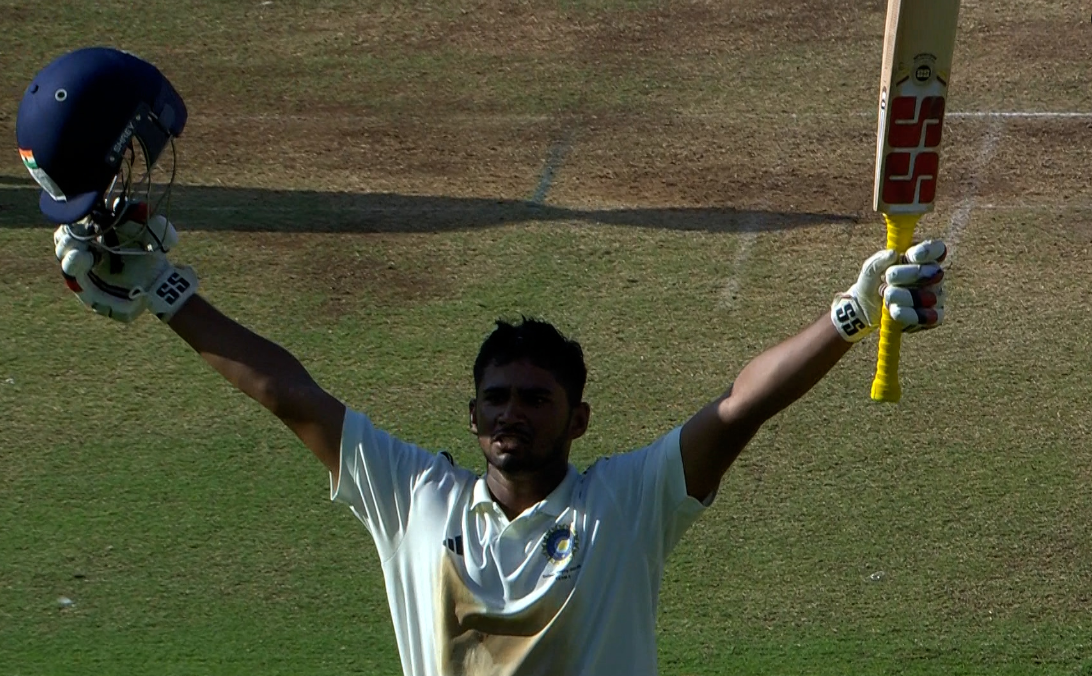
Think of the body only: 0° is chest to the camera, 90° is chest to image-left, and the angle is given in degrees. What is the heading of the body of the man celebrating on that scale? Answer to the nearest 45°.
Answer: approximately 0°
